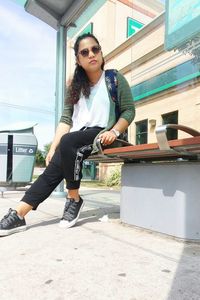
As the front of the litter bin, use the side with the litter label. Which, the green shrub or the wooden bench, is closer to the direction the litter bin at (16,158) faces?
the wooden bench

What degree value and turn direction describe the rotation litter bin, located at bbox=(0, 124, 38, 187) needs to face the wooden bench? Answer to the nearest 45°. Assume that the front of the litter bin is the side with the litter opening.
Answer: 0° — it already faces it

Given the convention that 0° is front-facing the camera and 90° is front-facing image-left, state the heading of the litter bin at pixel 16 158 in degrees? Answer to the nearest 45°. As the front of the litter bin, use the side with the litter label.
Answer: approximately 0°
